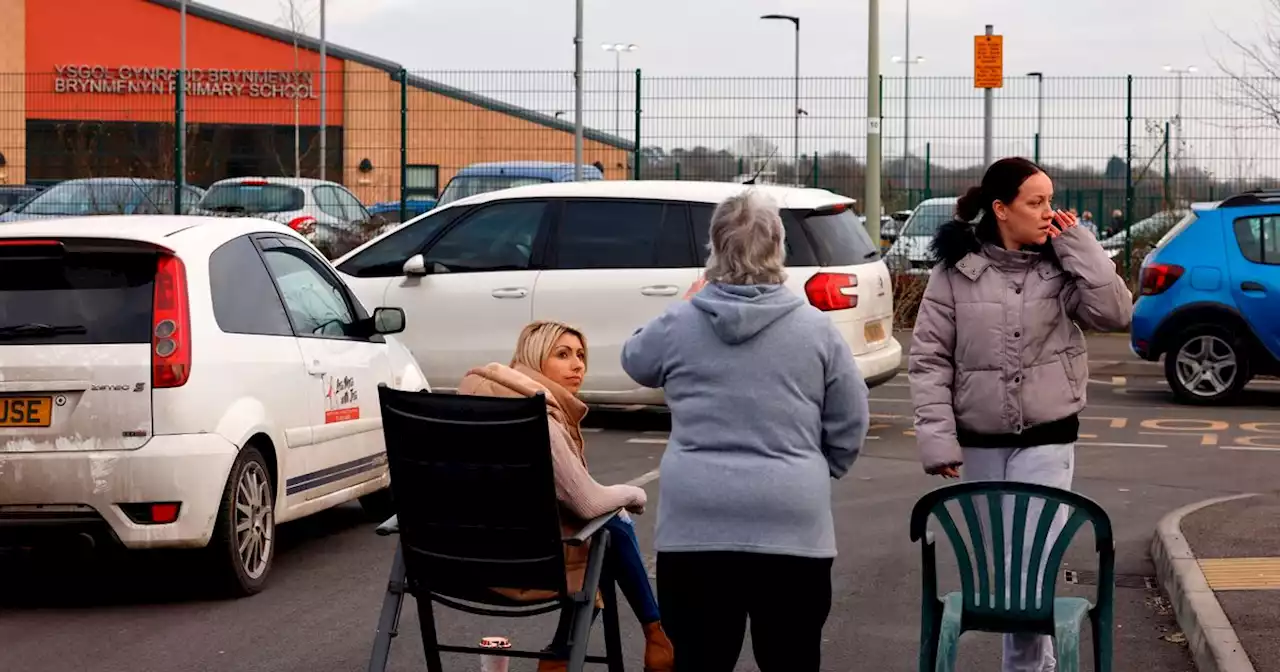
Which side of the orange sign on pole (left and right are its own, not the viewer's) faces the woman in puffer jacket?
front

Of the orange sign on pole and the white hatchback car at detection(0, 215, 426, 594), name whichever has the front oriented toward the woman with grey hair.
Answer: the orange sign on pole

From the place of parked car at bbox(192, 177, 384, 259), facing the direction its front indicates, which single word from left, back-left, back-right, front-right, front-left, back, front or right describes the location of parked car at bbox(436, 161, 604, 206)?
right

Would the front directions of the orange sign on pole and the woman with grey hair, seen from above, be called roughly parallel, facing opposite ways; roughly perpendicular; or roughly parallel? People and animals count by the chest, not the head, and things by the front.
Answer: roughly parallel, facing opposite ways

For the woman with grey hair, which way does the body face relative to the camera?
away from the camera

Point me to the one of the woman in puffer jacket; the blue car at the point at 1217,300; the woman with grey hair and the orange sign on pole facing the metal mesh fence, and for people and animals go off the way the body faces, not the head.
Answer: the woman with grey hair

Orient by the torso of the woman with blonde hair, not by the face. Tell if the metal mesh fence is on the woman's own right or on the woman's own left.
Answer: on the woman's own left

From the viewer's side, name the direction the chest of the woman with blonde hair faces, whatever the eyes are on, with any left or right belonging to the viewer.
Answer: facing to the right of the viewer

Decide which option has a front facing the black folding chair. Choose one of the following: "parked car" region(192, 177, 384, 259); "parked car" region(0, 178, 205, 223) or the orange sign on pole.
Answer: the orange sign on pole

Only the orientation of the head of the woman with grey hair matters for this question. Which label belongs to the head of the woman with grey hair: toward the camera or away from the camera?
away from the camera
